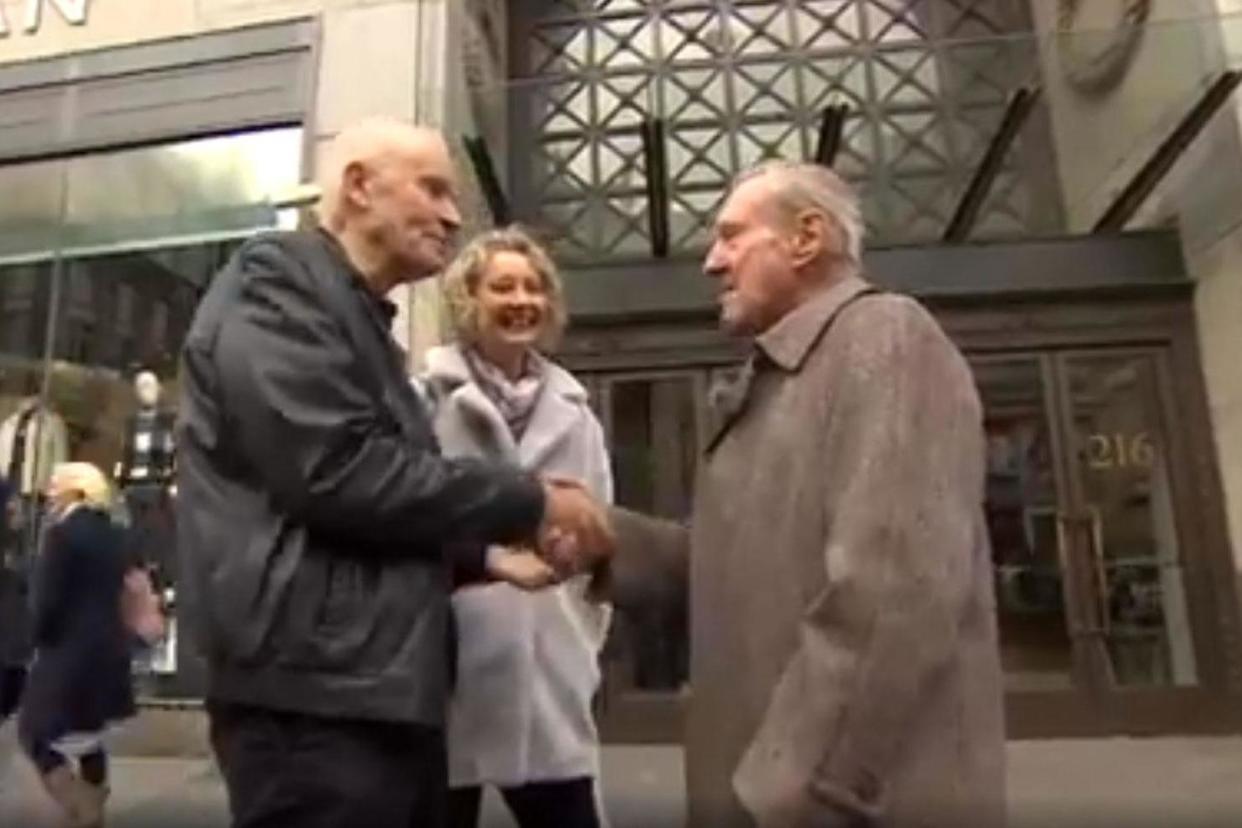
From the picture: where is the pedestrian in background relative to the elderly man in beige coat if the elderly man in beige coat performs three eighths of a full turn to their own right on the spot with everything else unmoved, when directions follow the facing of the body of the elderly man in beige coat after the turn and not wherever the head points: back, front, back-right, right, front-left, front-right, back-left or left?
left

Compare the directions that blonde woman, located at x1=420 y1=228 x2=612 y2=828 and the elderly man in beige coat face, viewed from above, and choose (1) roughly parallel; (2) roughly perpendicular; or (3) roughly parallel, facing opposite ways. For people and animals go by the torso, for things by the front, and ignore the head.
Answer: roughly perpendicular

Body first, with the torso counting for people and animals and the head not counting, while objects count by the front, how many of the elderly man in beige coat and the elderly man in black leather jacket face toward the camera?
0

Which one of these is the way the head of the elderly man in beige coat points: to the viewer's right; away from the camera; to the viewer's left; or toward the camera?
to the viewer's left

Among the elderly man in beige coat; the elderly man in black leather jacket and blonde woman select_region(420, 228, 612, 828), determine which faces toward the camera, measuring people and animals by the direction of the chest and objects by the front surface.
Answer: the blonde woman

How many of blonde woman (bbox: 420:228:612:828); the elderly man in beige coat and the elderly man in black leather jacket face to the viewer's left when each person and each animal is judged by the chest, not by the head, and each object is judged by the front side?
1

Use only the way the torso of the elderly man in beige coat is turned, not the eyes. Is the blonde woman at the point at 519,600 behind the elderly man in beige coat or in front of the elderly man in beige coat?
in front

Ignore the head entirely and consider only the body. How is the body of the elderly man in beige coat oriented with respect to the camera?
to the viewer's left

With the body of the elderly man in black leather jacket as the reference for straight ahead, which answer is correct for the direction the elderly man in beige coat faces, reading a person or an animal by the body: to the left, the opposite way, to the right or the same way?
the opposite way

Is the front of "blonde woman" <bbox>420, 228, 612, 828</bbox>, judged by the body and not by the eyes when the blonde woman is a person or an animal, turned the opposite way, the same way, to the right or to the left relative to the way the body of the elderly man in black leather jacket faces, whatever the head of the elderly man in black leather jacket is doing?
to the right

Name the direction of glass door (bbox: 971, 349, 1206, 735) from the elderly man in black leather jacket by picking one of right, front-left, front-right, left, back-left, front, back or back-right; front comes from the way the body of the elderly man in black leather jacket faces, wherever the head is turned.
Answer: front-left

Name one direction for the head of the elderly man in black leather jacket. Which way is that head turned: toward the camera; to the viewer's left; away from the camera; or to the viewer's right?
to the viewer's right

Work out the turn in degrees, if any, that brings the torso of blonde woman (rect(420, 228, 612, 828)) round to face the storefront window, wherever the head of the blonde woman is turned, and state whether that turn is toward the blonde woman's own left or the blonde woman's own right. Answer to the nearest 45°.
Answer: approximately 135° to the blonde woman's own right

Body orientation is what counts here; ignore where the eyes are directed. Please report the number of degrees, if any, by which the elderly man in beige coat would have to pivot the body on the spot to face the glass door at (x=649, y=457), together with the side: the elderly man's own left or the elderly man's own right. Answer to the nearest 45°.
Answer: approximately 90° to the elderly man's own right

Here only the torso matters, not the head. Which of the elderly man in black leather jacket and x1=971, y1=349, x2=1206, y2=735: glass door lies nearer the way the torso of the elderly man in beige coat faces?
the elderly man in black leather jacket

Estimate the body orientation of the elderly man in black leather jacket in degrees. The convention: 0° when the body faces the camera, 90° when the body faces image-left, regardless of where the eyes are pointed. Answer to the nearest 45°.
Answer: approximately 270°

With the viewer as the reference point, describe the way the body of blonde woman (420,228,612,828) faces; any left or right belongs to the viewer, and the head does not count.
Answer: facing the viewer

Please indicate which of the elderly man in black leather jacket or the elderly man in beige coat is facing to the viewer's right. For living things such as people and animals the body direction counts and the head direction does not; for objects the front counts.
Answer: the elderly man in black leather jacket
